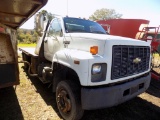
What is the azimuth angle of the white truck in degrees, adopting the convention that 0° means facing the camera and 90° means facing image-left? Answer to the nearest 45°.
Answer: approximately 315°

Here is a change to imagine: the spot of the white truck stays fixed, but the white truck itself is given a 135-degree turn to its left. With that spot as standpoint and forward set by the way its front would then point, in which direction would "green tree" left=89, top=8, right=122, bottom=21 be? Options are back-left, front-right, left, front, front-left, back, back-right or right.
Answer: front
